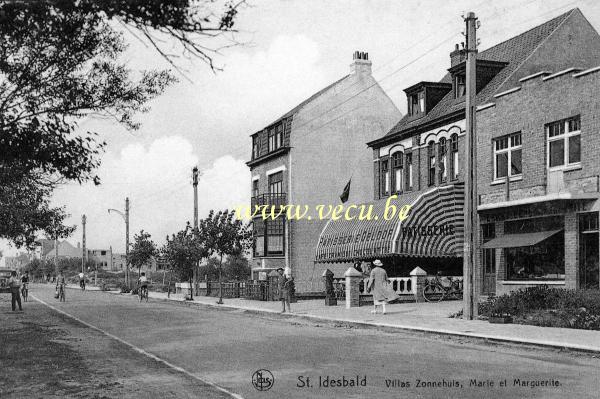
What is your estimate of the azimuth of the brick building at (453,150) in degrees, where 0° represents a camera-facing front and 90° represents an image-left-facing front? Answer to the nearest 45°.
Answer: approximately 45°

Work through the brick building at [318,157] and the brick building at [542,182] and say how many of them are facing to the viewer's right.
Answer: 0

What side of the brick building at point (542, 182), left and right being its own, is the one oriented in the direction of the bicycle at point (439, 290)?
right

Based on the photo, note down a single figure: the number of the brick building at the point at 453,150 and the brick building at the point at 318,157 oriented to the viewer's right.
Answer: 0

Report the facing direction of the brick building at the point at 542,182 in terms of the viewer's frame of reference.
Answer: facing the viewer and to the left of the viewer

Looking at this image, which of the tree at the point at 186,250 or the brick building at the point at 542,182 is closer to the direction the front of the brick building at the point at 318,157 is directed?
the tree

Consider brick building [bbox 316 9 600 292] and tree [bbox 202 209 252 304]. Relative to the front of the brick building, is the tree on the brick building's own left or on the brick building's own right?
on the brick building's own right

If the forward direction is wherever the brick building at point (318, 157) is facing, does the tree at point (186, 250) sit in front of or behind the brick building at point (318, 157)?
in front

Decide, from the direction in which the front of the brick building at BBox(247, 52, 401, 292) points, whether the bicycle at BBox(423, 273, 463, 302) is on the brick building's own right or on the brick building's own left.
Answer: on the brick building's own left

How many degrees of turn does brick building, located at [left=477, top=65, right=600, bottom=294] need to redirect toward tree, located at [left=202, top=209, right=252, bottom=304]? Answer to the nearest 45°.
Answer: approximately 90° to its right

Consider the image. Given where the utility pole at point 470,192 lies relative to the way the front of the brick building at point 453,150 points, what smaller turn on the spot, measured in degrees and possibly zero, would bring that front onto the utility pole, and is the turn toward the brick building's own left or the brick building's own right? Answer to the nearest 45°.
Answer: approximately 45° to the brick building's own left
